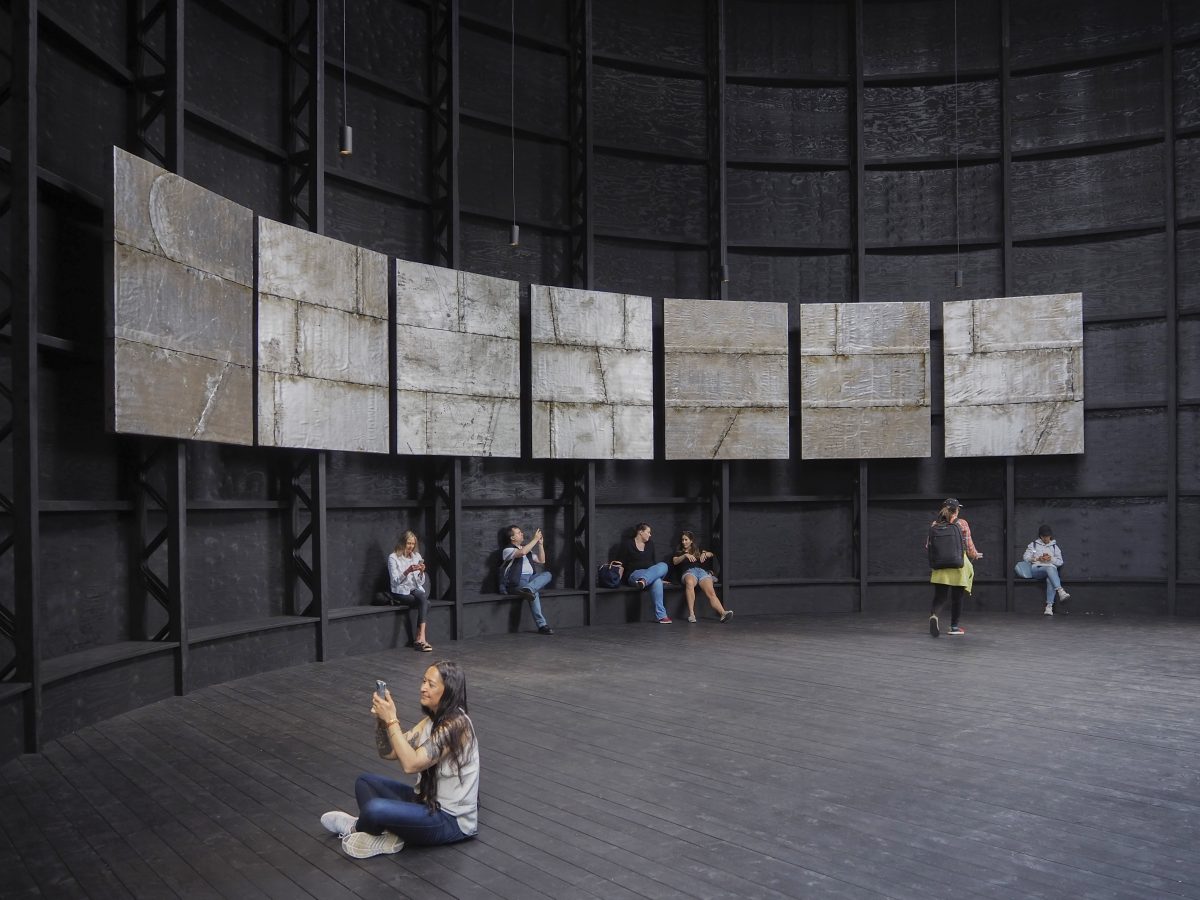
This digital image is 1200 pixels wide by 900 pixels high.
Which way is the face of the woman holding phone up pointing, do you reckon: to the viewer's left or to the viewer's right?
to the viewer's left

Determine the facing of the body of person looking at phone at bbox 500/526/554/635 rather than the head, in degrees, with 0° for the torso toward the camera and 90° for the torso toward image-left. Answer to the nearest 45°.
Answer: approximately 315°

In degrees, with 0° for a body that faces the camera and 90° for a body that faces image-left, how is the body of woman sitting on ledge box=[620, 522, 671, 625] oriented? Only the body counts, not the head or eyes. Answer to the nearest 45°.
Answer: approximately 315°

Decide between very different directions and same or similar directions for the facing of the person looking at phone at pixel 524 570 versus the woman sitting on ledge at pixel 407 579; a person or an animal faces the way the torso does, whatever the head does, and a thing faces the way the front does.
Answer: same or similar directions

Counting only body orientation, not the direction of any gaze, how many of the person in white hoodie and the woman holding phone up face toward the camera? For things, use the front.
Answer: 1

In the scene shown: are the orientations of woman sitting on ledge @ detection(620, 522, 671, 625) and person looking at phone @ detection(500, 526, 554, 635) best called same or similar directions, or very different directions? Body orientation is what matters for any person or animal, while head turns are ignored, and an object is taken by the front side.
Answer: same or similar directions

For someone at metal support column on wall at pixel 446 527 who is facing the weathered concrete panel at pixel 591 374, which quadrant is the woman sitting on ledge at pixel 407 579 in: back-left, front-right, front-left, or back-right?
back-right

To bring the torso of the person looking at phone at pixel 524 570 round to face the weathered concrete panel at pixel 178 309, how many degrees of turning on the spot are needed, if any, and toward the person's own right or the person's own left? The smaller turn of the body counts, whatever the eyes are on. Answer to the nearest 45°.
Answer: approximately 90° to the person's own right

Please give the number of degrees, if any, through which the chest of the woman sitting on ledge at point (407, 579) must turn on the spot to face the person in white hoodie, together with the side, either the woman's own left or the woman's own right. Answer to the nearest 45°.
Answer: approximately 45° to the woman's own left

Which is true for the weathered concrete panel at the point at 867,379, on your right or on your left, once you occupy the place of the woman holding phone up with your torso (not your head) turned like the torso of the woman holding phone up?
on your right

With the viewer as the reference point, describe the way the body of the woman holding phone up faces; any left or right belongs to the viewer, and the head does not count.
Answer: facing to the left of the viewer

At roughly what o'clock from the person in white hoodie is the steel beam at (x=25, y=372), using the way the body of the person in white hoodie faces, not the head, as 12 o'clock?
The steel beam is roughly at 1 o'clock from the person in white hoodie.

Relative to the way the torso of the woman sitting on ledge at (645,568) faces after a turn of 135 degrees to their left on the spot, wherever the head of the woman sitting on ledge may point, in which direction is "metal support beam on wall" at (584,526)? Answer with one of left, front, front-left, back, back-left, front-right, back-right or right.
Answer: left

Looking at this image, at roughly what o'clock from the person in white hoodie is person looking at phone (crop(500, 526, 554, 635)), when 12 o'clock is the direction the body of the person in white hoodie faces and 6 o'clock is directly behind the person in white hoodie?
The person looking at phone is roughly at 2 o'clock from the person in white hoodie.

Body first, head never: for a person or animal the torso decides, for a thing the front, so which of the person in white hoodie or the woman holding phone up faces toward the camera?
the person in white hoodie
